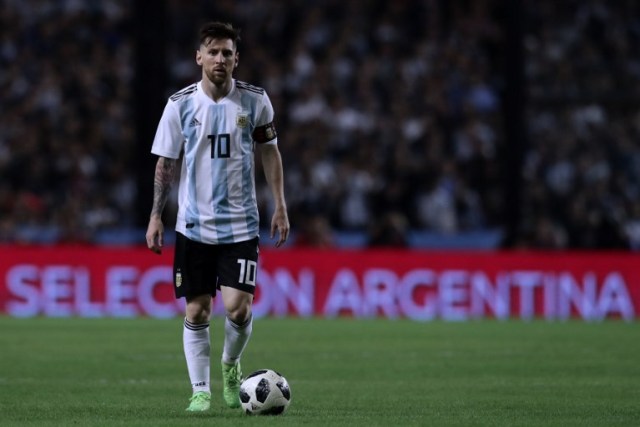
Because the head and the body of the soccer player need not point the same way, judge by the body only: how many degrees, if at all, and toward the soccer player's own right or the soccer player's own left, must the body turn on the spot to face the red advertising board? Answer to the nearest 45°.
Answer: approximately 180°

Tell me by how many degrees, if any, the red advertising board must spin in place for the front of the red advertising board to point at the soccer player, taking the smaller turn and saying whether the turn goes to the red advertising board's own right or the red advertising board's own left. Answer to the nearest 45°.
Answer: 0° — it already faces them

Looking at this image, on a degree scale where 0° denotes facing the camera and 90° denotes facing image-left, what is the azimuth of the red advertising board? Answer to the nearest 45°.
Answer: approximately 0°

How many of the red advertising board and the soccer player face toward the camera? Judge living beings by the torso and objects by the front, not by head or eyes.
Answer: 2

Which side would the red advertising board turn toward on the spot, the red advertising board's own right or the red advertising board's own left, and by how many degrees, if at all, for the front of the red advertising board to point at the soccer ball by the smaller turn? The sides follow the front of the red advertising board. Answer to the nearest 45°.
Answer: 0° — it already faces it
